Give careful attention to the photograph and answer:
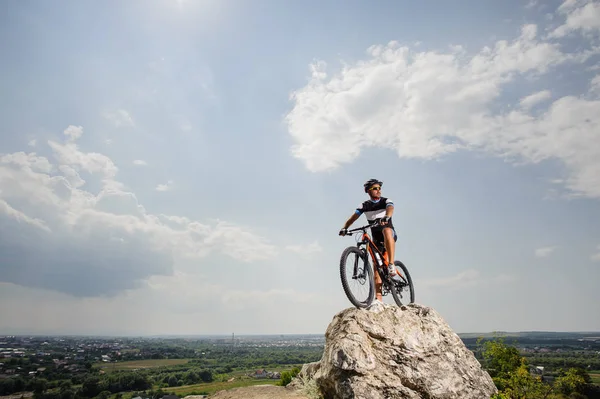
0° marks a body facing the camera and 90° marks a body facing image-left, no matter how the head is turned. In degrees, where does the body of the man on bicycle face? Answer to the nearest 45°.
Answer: approximately 45°
